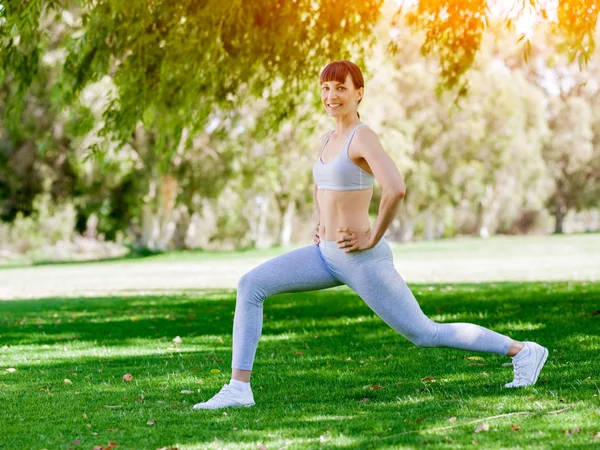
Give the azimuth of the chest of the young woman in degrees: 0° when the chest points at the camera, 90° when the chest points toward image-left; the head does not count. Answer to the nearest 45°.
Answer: approximately 45°

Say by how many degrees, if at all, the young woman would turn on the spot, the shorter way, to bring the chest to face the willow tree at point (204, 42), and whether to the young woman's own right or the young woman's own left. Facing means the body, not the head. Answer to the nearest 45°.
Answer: approximately 135° to the young woman's own right

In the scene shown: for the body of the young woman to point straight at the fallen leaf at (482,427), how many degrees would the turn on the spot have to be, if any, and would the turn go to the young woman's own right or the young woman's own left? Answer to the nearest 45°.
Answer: approximately 90° to the young woman's own left
